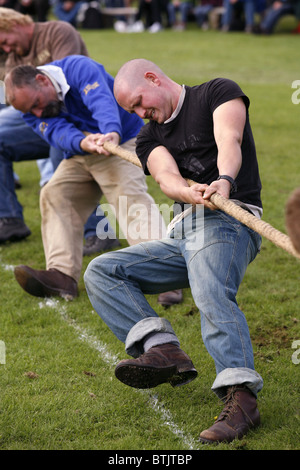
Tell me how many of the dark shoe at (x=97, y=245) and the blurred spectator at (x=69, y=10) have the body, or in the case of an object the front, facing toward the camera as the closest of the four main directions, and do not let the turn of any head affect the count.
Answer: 1

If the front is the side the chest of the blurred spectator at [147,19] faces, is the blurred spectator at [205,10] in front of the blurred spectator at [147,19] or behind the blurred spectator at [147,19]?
behind

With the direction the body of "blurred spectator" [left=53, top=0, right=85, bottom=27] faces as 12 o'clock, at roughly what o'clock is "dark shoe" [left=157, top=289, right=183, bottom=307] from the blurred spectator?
The dark shoe is roughly at 12 o'clock from the blurred spectator.

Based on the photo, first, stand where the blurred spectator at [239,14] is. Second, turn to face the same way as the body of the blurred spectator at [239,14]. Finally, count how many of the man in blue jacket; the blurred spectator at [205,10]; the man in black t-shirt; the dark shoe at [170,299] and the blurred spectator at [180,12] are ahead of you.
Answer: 3

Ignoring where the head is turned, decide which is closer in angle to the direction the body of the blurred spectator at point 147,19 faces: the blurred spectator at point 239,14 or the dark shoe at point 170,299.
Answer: the dark shoe

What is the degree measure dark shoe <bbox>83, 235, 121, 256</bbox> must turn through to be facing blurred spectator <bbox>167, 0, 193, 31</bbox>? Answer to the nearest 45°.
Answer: approximately 90° to its left

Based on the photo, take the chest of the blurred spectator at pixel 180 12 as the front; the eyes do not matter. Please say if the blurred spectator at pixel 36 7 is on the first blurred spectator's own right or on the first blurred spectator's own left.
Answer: on the first blurred spectator's own right

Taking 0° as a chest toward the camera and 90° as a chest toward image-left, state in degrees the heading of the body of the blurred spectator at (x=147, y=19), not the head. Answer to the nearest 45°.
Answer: approximately 45°

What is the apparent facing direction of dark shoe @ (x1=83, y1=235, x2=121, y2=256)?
to the viewer's right
